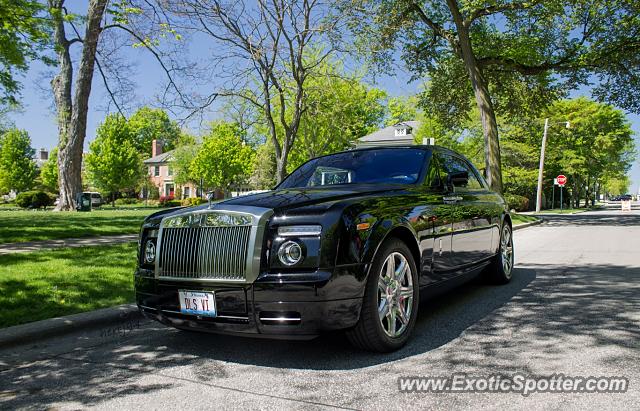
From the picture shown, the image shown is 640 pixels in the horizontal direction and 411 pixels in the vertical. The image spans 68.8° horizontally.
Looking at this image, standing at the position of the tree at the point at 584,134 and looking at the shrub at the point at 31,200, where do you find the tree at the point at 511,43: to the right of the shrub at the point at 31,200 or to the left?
left

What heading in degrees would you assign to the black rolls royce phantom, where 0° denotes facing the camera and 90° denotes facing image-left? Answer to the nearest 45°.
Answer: approximately 45°

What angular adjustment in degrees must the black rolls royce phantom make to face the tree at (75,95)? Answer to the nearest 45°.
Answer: approximately 90° to its right

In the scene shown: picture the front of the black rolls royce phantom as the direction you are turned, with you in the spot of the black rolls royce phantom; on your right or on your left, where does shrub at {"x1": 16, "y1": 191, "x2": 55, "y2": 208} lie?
on your right

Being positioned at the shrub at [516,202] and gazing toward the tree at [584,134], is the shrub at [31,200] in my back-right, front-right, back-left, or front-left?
back-left

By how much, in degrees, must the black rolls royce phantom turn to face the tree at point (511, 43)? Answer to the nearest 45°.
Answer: approximately 180°

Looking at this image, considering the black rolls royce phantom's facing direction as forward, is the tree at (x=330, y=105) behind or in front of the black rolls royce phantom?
behind
